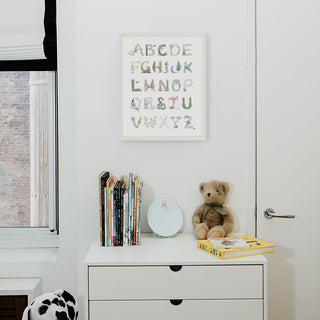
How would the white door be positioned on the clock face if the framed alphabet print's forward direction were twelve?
The white door is roughly at 9 o'clock from the framed alphabet print.

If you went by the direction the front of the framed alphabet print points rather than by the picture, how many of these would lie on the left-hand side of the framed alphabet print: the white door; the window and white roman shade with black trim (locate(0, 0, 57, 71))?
1

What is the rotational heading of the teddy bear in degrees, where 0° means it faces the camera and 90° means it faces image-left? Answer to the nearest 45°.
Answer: approximately 45°

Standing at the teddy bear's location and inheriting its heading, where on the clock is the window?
The window is roughly at 2 o'clock from the teddy bear.

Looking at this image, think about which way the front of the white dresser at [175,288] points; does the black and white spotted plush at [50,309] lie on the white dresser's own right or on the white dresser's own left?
on the white dresser's own right

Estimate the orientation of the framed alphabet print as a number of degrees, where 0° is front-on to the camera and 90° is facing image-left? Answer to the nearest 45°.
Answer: approximately 0°

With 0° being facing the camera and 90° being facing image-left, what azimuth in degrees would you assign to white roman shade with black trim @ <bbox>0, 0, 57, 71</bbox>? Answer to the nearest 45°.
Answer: approximately 0°

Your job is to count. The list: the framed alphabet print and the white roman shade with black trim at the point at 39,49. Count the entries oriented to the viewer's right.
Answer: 0

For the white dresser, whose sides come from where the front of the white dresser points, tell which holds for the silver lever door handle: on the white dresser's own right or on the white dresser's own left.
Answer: on the white dresser's own left
